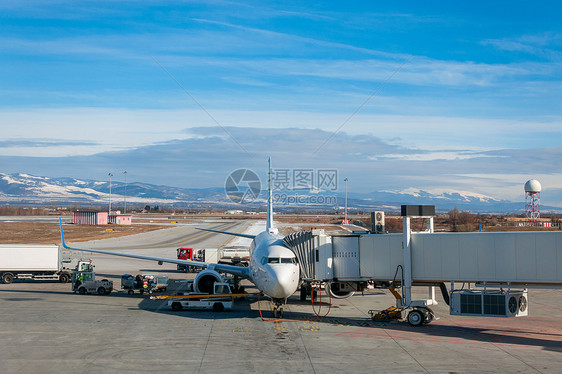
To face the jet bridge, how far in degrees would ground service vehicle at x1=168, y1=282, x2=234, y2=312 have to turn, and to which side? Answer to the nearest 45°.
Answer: approximately 45° to its right

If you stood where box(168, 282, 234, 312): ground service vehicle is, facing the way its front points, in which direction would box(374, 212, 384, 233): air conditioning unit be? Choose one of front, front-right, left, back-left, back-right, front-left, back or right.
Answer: front

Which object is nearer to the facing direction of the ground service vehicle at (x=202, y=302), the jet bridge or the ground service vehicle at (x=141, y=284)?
the jet bridge

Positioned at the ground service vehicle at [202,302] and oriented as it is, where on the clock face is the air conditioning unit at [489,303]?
The air conditioning unit is roughly at 1 o'clock from the ground service vehicle.

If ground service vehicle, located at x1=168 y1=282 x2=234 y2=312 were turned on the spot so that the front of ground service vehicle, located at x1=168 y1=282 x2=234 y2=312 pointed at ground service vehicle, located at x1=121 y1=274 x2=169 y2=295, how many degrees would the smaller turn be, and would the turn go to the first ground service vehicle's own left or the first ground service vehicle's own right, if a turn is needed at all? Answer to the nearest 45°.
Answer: approximately 135° to the first ground service vehicle's own left

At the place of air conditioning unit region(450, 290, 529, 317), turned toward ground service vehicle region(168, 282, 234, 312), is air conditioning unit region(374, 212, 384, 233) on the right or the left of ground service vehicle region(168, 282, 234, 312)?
right

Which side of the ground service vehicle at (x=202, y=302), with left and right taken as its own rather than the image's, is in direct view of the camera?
right

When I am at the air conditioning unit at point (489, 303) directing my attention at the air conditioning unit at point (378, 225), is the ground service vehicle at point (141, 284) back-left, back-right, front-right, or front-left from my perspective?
front-left
